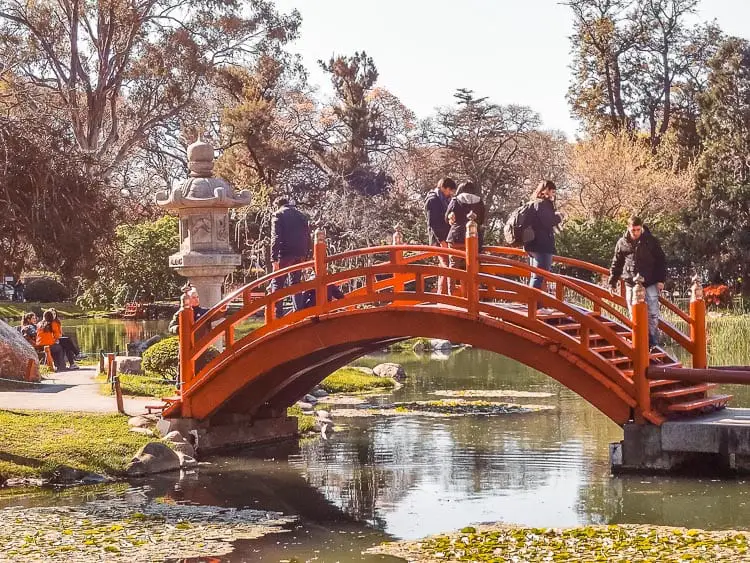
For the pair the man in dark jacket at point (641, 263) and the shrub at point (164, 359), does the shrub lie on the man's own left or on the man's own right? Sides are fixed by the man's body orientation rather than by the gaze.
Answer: on the man's own right

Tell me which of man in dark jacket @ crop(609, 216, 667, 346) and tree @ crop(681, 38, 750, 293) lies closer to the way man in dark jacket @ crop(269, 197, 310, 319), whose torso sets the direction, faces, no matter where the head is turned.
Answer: the tree

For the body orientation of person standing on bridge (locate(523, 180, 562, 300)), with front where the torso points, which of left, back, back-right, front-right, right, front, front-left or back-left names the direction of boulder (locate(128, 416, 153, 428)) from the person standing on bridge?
back

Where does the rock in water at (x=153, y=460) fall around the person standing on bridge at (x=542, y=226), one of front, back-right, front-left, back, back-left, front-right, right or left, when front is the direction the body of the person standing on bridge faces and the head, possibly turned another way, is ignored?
back

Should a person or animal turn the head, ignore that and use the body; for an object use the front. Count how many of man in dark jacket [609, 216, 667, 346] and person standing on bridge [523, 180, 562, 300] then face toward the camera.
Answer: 1

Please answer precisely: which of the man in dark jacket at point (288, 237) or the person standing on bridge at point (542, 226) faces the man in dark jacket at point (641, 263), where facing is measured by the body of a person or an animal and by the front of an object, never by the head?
the person standing on bridge

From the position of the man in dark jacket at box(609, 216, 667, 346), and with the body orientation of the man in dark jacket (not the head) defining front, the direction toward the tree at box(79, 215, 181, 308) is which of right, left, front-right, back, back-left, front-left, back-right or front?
back-right

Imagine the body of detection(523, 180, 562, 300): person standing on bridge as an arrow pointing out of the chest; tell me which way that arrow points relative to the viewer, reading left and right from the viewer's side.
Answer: facing to the right of the viewer

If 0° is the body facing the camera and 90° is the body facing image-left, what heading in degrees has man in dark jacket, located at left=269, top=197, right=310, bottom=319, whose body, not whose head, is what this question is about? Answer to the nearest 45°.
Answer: approximately 135°

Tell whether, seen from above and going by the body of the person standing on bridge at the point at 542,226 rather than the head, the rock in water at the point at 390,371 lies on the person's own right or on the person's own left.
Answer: on the person's own left

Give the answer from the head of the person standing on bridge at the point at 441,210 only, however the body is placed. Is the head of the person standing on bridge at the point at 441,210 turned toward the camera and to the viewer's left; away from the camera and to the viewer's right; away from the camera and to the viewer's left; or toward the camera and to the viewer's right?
toward the camera and to the viewer's right
